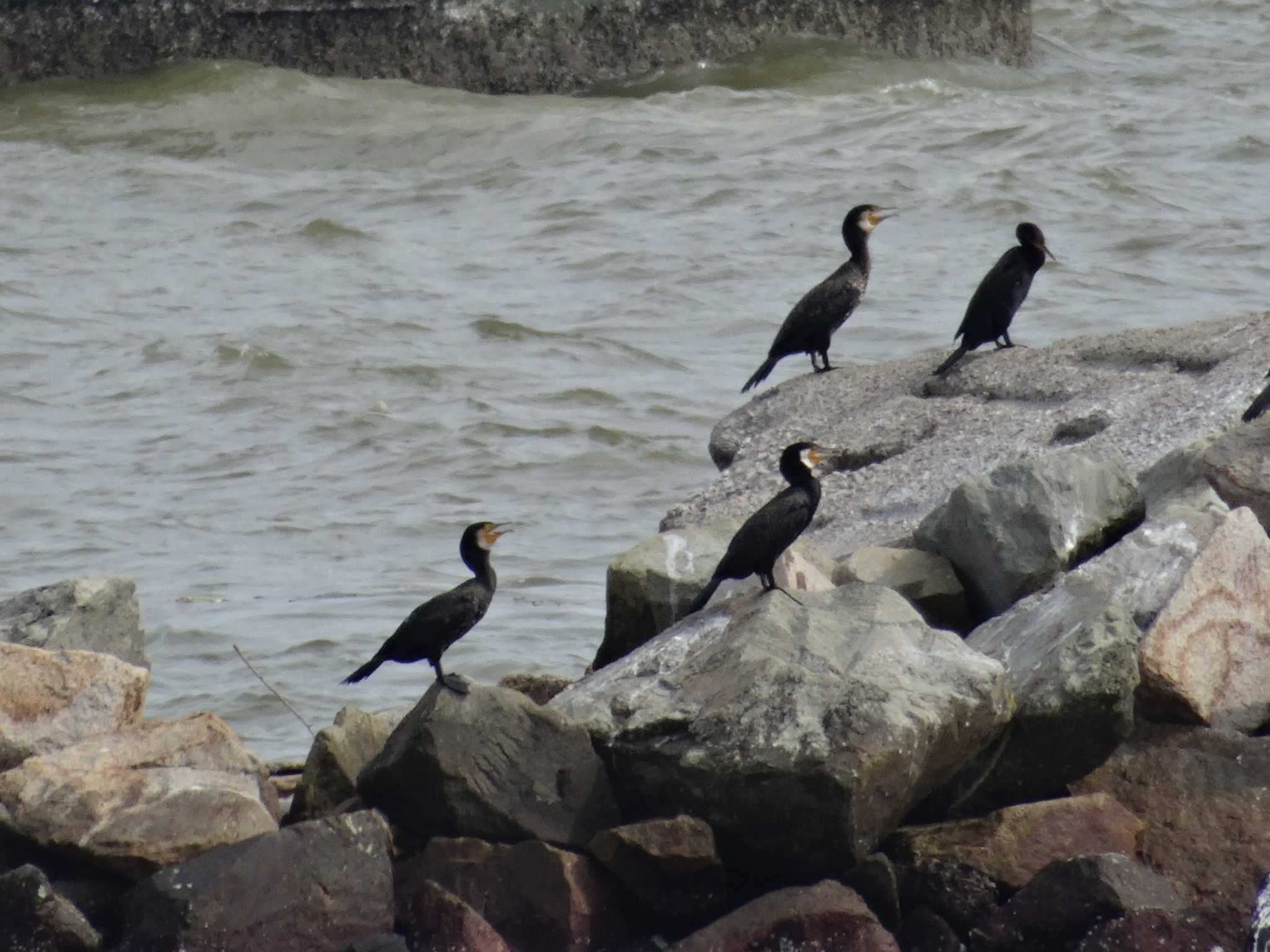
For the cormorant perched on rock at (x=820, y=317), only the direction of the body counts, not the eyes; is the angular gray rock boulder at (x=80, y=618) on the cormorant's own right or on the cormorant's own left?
on the cormorant's own right

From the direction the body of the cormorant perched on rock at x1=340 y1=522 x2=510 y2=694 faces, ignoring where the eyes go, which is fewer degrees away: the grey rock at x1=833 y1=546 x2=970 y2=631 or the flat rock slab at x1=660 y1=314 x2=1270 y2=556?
the grey rock

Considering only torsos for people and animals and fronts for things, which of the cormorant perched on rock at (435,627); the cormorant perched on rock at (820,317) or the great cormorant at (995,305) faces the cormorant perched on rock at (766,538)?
the cormorant perched on rock at (435,627)

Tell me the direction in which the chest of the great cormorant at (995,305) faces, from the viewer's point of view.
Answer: to the viewer's right

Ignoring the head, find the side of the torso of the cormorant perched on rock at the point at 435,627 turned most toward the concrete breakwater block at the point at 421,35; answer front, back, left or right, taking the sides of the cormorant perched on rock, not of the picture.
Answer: left

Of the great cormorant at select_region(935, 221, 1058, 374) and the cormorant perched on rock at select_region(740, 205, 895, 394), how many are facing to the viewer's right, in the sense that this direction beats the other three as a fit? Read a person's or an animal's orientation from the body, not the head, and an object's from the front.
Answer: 2

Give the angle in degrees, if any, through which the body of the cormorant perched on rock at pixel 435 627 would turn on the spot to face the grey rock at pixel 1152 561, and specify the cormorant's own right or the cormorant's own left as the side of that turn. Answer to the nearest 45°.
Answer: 0° — it already faces it

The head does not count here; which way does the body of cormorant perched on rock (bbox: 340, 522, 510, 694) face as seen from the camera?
to the viewer's right

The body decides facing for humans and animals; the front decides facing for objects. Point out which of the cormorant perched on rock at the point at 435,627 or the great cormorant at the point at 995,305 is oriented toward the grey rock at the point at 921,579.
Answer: the cormorant perched on rock

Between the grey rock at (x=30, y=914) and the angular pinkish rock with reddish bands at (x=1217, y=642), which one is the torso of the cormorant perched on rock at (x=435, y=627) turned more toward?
the angular pinkish rock with reddish bands

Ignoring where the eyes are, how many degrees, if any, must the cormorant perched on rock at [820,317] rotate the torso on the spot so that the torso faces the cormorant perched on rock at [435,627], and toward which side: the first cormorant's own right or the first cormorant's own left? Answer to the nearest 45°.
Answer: approximately 90° to the first cormorant's own right

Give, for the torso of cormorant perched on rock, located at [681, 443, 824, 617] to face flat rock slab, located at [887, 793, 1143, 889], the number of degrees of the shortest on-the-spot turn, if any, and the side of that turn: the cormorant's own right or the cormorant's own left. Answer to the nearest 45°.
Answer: approximately 45° to the cormorant's own right

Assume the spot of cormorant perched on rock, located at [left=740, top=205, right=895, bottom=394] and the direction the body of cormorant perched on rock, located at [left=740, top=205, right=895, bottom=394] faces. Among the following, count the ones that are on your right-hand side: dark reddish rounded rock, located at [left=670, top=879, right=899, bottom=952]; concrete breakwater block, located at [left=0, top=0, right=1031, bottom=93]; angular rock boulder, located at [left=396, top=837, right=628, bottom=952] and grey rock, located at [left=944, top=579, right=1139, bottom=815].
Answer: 3

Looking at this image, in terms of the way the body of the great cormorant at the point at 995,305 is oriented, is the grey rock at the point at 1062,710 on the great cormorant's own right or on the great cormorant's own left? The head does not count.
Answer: on the great cormorant's own right

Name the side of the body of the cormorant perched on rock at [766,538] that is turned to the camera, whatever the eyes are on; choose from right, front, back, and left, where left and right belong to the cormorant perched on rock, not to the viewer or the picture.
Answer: right

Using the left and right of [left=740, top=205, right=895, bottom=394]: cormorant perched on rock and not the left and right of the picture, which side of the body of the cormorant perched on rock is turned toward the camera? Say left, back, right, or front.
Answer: right
